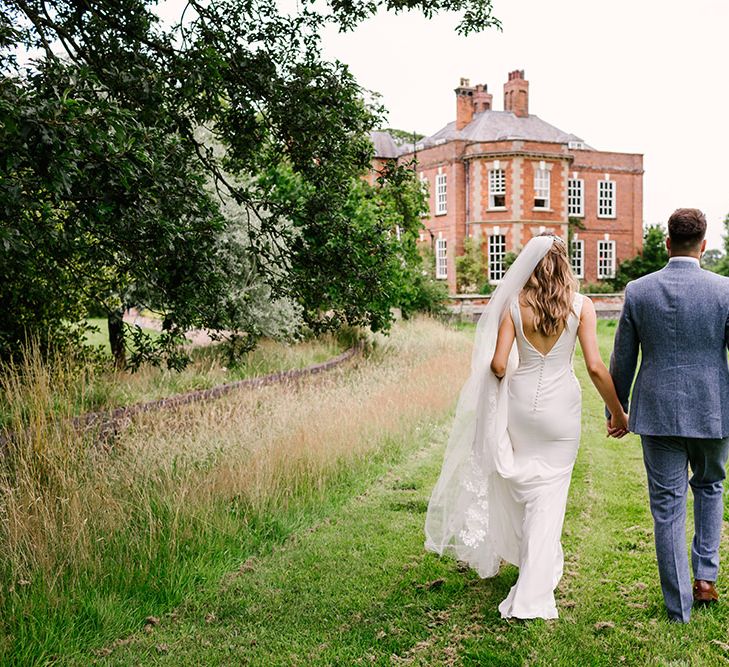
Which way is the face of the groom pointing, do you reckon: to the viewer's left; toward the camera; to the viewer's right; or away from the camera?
away from the camera

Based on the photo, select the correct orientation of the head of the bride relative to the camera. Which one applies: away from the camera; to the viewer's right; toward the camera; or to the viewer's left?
away from the camera

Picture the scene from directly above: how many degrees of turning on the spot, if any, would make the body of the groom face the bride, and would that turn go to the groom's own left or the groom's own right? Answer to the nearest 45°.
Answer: approximately 90° to the groom's own left

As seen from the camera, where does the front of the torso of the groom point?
away from the camera

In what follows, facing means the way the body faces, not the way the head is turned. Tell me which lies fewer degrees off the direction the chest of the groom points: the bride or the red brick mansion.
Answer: the red brick mansion

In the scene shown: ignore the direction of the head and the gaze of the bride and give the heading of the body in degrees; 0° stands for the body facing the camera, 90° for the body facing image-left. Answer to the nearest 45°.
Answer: approximately 180°

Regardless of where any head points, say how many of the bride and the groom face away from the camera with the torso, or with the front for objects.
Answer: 2

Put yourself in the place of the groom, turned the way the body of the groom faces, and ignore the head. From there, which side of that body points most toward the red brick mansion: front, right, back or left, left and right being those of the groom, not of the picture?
front

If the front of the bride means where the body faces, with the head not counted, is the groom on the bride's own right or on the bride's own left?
on the bride's own right

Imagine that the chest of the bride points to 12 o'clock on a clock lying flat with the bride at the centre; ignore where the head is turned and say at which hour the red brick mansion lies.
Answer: The red brick mansion is roughly at 12 o'clock from the bride.
